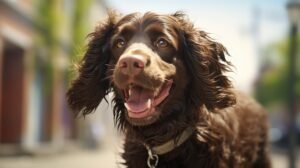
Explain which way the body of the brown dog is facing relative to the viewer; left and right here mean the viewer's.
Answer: facing the viewer and to the left of the viewer
